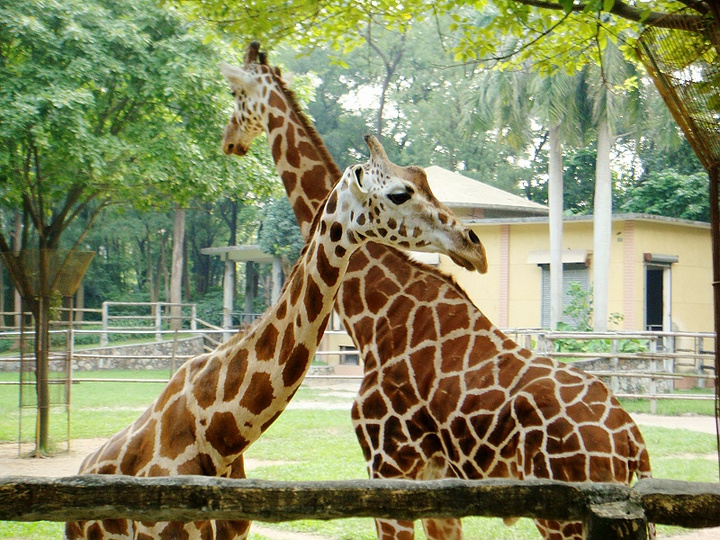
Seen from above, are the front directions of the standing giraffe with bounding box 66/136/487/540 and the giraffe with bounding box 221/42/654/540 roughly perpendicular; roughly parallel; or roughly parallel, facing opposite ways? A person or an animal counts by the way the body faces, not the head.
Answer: roughly parallel, facing opposite ways

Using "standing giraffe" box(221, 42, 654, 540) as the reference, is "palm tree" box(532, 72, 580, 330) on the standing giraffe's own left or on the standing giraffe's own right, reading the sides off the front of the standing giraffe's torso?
on the standing giraffe's own right

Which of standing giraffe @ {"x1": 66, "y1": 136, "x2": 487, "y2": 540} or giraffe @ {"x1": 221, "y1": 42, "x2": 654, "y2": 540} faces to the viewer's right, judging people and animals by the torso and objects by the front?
standing giraffe @ {"x1": 66, "y1": 136, "x2": 487, "y2": 540}

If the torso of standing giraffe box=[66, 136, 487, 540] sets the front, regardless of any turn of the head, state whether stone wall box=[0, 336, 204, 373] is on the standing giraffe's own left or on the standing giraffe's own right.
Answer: on the standing giraffe's own left

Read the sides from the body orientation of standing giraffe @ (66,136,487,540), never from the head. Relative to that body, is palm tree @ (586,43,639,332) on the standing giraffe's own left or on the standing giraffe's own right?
on the standing giraffe's own left

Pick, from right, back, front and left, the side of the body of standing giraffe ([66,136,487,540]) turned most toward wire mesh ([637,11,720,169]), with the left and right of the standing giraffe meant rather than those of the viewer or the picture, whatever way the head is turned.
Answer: front

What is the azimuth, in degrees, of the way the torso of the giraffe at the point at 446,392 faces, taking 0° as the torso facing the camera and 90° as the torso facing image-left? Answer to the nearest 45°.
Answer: approximately 90°

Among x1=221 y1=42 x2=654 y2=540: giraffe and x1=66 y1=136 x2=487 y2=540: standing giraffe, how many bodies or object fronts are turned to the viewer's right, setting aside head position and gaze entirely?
1

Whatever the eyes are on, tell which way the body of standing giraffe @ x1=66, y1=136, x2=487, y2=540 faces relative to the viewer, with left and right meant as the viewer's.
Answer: facing to the right of the viewer

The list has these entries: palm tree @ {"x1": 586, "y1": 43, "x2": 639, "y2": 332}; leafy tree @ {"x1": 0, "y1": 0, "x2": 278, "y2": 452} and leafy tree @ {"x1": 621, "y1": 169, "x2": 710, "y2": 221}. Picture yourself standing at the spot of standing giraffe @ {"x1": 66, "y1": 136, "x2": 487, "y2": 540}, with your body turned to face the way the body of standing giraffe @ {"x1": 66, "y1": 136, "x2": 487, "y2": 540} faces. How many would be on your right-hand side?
0
